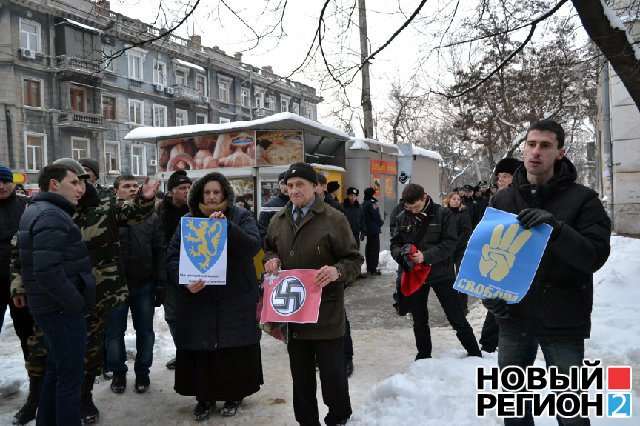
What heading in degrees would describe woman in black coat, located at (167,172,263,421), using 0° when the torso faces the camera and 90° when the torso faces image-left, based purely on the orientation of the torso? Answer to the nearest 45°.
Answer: approximately 0°

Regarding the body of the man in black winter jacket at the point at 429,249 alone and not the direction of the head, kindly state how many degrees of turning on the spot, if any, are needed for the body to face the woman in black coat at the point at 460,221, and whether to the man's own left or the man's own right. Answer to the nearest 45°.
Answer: approximately 135° to the man's own right

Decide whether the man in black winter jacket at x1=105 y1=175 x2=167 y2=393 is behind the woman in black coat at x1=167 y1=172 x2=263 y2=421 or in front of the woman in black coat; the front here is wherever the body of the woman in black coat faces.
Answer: behind

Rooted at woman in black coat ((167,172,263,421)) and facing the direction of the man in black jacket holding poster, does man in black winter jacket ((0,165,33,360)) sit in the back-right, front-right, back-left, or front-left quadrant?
back-right

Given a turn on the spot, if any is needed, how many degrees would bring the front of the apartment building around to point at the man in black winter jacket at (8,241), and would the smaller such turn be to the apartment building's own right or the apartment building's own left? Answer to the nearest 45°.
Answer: approximately 45° to the apartment building's own right

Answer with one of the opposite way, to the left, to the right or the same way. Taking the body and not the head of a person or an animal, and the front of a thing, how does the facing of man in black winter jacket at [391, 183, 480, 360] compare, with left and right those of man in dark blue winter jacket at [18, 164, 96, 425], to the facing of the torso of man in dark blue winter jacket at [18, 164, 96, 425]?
the opposite way

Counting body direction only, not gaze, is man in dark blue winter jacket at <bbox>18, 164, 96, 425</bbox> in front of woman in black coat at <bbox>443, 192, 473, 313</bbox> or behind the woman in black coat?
in front

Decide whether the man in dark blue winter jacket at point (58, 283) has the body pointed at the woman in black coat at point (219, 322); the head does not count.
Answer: yes

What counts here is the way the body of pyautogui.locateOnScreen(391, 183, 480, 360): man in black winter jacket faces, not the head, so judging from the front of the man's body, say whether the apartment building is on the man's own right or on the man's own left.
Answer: on the man's own right

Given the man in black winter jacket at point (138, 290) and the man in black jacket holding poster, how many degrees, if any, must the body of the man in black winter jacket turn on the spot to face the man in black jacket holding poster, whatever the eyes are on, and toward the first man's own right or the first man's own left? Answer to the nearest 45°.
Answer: approximately 45° to the first man's own left

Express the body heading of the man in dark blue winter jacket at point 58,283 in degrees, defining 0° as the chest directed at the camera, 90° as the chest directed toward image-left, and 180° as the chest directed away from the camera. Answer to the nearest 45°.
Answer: approximately 270°

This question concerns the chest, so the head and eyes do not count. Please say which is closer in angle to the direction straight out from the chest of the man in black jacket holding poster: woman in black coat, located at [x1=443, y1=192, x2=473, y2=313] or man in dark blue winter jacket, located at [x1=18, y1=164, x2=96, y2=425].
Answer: the man in dark blue winter jacket

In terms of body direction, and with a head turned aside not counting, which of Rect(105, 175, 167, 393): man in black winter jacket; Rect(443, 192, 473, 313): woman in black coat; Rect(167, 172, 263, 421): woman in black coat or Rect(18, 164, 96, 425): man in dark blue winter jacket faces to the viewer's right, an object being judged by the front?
Rect(18, 164, 96, 425): man in dark blue winter jacket

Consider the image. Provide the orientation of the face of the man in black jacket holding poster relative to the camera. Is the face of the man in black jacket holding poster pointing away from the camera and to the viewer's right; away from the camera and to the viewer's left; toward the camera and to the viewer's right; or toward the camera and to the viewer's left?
toward the camera and to the viewer's left
